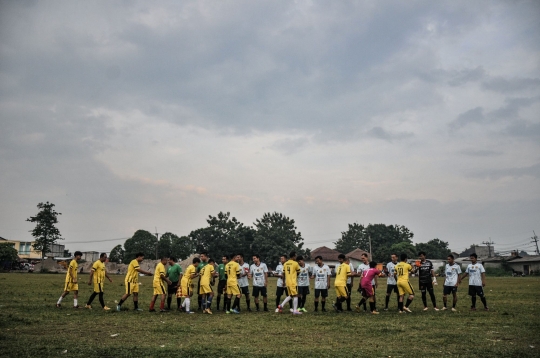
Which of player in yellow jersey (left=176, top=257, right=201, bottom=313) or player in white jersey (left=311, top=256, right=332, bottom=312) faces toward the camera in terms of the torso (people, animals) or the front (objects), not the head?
the player in white jersey

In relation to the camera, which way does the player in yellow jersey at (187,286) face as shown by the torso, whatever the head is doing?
to the viewer's right

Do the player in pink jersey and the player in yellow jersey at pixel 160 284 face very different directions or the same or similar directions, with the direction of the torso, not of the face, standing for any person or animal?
same or similar directions

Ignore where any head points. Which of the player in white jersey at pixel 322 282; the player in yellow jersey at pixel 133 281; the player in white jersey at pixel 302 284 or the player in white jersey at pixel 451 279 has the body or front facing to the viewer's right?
the player in yellow jersey

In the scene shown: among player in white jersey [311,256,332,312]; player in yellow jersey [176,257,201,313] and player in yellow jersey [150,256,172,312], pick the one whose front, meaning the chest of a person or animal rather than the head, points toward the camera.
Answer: the player in white jersey

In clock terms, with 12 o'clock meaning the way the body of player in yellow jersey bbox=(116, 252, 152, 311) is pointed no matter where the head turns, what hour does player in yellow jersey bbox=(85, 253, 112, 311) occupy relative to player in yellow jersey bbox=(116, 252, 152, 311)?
player in yellow jersey bbox=(85, 253, 112, 311) is roughly at 7 o'clock from player in yellow jersey bbox=(116, 252, 152, 311).

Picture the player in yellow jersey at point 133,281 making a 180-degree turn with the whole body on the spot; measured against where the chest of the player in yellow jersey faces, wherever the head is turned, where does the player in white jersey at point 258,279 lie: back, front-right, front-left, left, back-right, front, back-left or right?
back

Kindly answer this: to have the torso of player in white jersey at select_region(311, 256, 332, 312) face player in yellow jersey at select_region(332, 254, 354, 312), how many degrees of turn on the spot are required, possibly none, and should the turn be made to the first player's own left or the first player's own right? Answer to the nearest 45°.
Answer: approximately 45° to the first player's own left

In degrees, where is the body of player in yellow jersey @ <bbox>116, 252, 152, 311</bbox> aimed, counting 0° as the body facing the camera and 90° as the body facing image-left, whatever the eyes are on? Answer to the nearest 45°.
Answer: approximately 270°

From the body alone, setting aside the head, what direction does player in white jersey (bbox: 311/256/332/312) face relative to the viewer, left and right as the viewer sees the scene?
facing the viewer

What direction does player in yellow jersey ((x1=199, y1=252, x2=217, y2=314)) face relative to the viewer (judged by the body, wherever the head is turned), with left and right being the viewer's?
facing away from the viewer and to the right of the viewer
